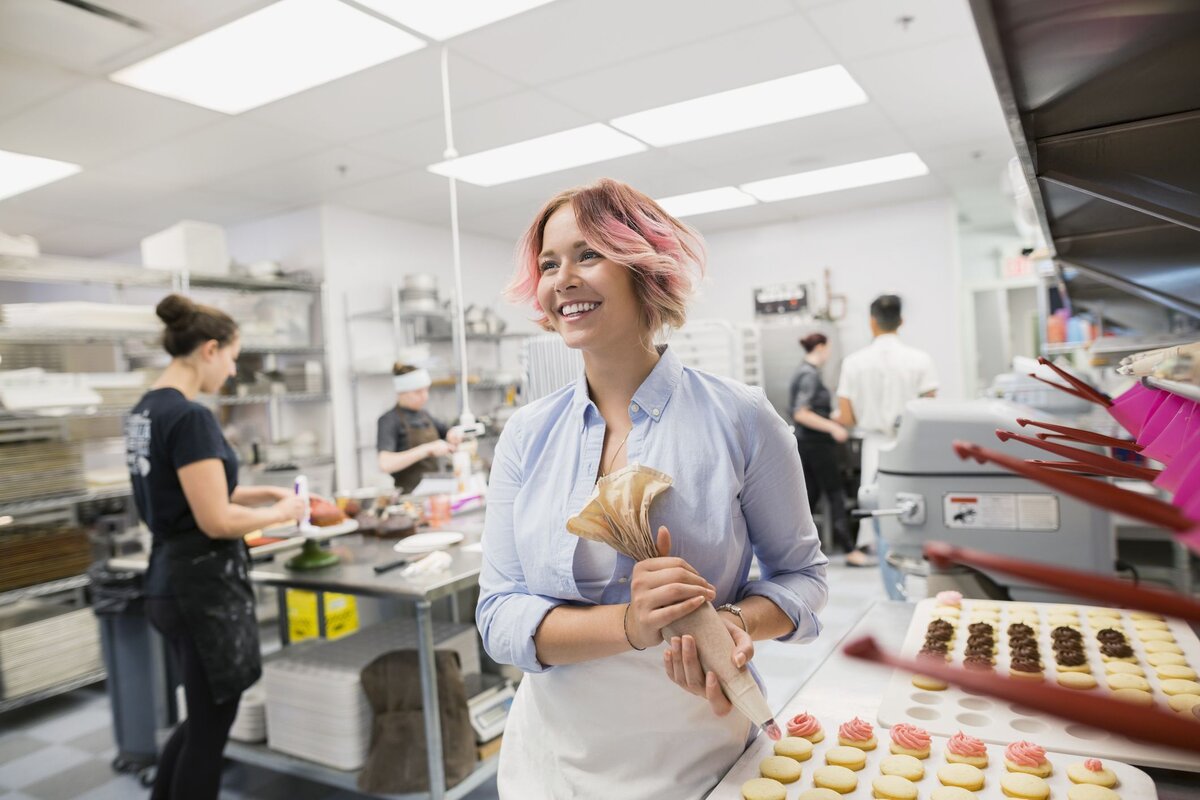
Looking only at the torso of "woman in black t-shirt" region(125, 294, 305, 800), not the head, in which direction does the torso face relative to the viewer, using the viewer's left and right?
facing away from the viewer and to the right of the viewer

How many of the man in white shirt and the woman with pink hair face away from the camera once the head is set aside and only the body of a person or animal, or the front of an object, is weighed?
1

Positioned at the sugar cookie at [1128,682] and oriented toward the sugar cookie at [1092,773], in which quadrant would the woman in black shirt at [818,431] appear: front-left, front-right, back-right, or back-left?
back-right

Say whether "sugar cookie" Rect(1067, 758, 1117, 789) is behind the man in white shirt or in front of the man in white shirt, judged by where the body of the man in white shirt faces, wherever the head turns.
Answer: behind

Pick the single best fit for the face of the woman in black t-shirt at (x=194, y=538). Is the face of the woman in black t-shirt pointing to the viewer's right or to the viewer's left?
to the viewer's right

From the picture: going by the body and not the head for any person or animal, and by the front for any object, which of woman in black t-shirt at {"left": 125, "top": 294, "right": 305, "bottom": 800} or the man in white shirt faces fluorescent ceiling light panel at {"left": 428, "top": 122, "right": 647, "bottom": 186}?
the woman in black t-shirt

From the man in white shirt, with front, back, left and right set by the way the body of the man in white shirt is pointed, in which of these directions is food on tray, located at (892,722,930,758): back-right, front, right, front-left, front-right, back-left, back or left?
back

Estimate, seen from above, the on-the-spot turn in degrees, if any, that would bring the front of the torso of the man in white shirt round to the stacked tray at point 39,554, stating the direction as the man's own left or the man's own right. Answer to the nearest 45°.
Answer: approximately 135° to the man's own left

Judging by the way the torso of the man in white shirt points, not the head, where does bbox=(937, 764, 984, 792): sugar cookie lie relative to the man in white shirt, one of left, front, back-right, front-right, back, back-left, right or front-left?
back

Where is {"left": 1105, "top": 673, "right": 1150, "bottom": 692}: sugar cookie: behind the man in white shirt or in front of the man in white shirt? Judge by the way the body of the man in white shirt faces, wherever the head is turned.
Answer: behind

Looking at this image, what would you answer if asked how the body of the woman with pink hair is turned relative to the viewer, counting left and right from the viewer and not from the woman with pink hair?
facing the viewer and to the left of the viewer

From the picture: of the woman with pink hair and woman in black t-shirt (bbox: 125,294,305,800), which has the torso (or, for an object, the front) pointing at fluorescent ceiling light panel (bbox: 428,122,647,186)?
the woman in black t-shirt

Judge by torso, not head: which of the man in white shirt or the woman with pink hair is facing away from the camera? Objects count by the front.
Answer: the man in white shirt

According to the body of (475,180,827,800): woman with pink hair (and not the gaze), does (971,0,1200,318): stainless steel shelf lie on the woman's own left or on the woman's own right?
on the woman's own left

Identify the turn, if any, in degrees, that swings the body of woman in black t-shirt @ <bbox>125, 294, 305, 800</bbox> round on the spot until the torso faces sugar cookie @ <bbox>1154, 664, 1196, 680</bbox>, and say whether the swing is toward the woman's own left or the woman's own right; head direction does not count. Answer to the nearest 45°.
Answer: approximately 90° to the woman's own right

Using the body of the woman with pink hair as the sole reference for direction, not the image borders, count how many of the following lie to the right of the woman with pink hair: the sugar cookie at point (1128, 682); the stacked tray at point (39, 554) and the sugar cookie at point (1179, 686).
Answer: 1

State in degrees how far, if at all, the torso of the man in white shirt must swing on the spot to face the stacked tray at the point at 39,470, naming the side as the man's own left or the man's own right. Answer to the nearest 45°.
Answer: approximately 135° to the man's own left

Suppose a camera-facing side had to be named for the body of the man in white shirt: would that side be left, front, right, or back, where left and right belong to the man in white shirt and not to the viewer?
back
